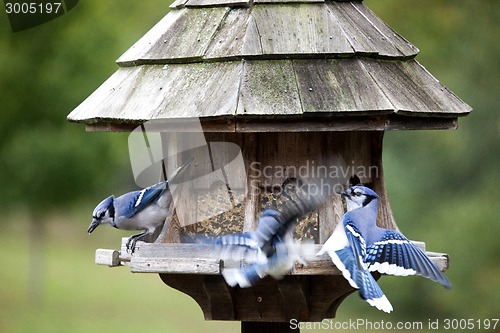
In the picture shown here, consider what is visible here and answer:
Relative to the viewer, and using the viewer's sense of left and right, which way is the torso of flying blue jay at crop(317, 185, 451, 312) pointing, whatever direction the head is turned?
facing away from the viewer and to the left of the viewer

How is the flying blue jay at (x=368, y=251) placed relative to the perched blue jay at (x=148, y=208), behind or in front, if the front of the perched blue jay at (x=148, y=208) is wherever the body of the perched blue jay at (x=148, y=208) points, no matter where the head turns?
behind

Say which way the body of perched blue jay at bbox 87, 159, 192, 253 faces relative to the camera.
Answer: to the viewer's left
